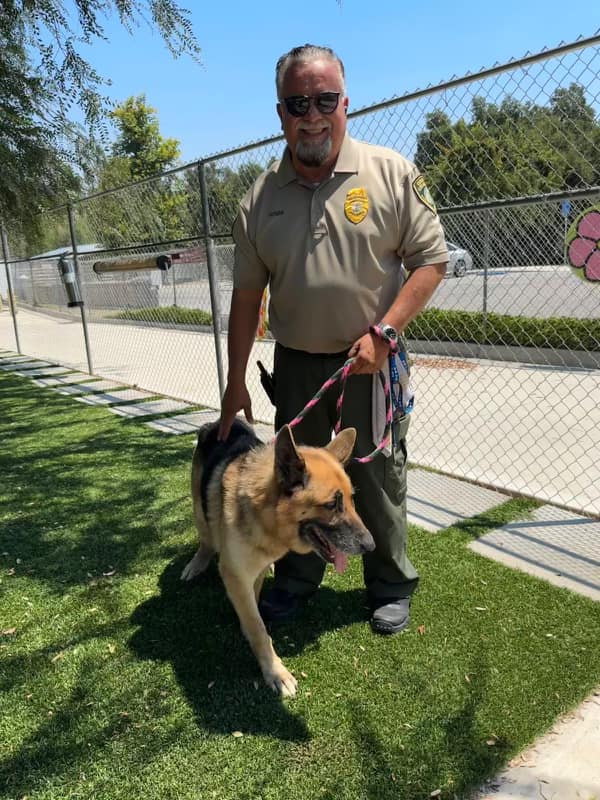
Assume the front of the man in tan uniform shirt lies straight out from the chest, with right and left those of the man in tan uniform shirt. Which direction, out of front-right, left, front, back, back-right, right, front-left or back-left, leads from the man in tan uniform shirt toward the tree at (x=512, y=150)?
back-left

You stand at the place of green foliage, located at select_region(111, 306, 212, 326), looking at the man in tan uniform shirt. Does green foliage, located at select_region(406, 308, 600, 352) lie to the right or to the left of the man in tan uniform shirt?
left

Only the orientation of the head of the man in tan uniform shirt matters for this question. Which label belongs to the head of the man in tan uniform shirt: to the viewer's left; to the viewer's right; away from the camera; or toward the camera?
toward the camera

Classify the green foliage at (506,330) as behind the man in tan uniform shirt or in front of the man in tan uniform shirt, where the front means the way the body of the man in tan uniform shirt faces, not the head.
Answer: behind

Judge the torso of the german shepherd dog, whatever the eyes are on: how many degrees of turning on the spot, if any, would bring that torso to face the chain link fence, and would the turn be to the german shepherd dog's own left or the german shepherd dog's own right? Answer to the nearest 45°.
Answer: approximately 90° to the german shepherd dog's own left

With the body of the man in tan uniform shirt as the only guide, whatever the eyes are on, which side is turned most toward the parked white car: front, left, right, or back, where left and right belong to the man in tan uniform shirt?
back

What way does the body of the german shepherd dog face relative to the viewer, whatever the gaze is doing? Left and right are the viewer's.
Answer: facing the viewer and to the right of the viewer

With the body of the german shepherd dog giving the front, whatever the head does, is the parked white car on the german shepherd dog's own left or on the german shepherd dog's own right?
on the german shepherd dog's own left

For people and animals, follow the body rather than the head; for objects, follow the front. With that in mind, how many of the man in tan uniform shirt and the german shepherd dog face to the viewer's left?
0

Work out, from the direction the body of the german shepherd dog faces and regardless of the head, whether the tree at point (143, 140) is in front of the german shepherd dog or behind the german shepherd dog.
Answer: behind

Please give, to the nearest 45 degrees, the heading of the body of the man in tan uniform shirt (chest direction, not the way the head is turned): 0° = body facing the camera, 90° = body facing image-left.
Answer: approximately 0°
